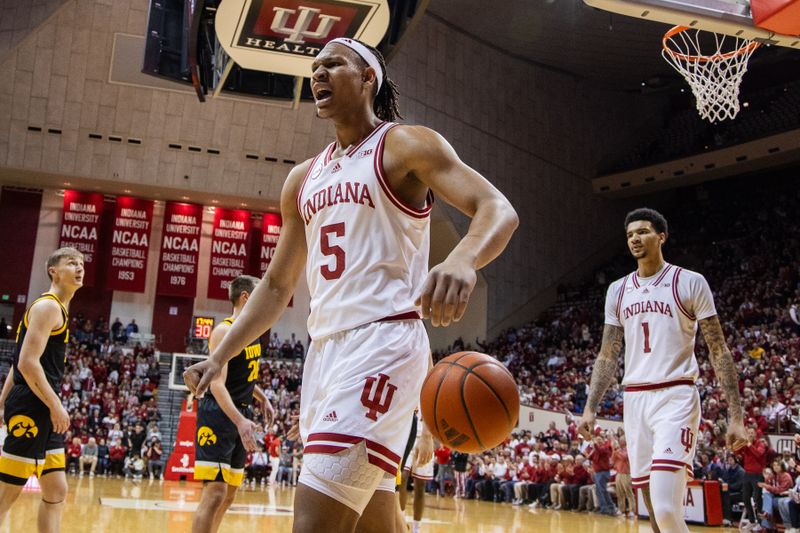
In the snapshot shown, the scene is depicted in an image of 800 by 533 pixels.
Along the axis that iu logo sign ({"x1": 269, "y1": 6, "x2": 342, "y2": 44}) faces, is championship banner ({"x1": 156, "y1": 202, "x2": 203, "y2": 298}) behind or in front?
behind

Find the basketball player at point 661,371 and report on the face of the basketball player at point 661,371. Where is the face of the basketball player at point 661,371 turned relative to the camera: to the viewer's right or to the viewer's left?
to the viewer's left

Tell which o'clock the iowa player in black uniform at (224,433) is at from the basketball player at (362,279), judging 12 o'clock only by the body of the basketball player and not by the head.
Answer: The iowa player in black uniform is roughly at 4 o'clock from the basketball player.

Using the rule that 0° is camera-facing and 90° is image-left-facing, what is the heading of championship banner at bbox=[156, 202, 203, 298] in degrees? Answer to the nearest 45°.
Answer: approximately 0°

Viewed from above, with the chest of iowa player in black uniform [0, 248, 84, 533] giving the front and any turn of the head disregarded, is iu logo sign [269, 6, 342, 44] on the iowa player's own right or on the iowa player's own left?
on the iowa player's own left

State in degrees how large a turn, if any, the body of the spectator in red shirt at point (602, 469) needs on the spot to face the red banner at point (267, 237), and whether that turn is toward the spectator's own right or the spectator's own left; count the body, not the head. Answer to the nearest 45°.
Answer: approximately 90° to the spectator's own right

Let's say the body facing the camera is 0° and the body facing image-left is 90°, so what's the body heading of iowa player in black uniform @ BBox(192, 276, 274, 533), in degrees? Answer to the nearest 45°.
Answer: approximately 315°

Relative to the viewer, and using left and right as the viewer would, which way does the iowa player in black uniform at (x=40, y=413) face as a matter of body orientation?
facing to the right of the viewer

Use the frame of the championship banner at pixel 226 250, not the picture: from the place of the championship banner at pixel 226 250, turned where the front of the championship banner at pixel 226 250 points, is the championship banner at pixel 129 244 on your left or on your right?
on your right
